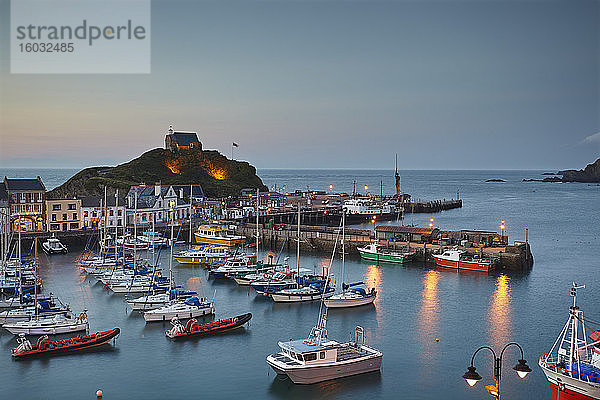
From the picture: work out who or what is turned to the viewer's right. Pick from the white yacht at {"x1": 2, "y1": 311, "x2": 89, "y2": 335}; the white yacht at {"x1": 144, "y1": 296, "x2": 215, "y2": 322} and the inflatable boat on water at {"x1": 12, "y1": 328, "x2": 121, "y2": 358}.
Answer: the inflatable boat on water

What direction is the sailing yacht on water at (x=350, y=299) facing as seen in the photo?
to the viewer's left

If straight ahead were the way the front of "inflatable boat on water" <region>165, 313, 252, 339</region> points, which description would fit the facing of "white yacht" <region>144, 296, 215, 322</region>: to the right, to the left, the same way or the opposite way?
the opposite way

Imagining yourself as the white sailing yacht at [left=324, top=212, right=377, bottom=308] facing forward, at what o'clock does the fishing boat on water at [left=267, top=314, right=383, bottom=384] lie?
the fishing boat on water at [left=267, top=314, right=383, bottom=384] is roughly at 9 o'clock from the white sailing yacht at [left=324, top=212, right=377, bottom=308].

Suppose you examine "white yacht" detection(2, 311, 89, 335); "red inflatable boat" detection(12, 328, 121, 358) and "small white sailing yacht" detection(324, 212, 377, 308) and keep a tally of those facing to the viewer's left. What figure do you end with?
2

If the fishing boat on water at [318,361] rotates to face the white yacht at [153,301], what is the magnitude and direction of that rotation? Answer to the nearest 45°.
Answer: approximately 90° to its right

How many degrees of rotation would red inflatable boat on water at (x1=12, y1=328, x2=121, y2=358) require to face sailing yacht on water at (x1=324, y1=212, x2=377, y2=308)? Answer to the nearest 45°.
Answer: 0° — it already faces it

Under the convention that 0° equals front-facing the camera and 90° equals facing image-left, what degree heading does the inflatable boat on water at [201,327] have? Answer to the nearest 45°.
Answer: approximately 225°

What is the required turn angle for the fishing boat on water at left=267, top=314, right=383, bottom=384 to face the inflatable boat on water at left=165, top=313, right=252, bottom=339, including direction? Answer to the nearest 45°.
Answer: approximately 90° to its right

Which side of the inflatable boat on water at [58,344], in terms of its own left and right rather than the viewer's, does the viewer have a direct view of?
right

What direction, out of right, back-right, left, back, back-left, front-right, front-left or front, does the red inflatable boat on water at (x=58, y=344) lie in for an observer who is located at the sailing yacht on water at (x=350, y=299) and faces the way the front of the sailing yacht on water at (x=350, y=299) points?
front-left
